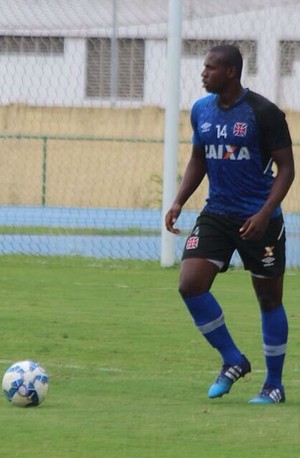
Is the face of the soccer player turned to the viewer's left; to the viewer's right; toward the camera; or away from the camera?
to the viewer's left

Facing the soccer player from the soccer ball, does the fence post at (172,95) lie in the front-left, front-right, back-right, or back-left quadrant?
front-left

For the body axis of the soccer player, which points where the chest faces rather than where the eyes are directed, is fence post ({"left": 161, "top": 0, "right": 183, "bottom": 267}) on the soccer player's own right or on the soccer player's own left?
on the soccer player's own right

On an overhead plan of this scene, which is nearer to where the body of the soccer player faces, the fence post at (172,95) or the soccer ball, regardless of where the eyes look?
the soccer ball

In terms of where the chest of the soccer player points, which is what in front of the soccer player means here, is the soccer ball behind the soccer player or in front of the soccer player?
in front
